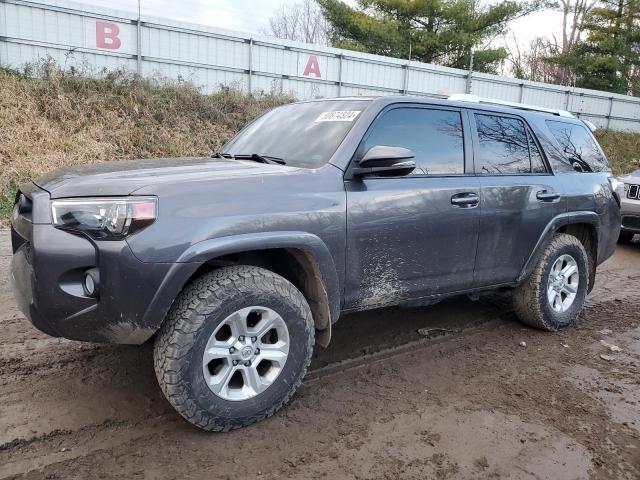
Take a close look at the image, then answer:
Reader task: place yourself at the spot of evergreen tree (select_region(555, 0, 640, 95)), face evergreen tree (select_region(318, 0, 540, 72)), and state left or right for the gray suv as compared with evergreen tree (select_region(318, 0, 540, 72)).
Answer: left

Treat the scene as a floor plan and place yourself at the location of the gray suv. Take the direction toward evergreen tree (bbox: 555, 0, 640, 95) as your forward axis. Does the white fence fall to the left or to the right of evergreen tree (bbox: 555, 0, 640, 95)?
left

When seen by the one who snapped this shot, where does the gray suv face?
facing the viewer and to the left of the viewer

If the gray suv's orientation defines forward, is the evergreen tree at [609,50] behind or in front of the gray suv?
behind

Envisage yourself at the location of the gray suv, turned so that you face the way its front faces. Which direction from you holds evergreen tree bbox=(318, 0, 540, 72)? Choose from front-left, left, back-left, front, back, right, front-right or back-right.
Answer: back-right

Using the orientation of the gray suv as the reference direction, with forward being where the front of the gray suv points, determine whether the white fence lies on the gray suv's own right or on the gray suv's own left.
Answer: on the gray suv's own right
